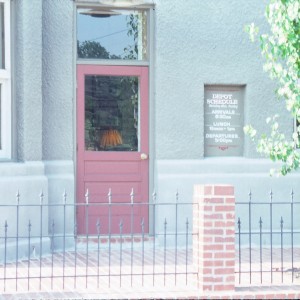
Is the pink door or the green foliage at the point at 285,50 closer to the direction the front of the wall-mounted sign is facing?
the green foliage

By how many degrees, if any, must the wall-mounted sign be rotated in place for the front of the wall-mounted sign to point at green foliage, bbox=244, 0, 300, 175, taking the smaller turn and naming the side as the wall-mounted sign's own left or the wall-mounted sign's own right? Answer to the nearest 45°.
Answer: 0° — it already faces it

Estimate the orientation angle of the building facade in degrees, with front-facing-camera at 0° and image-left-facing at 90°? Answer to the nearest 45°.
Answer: approximately 0°

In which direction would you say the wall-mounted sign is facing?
toward the camera
